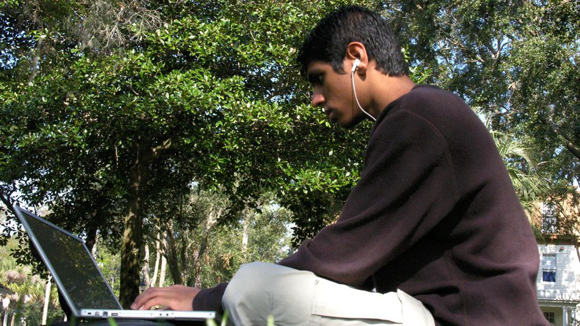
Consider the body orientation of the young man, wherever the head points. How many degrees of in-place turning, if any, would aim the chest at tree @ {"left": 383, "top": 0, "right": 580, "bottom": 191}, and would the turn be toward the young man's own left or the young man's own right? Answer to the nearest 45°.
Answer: approximately 90° to the young man's own right

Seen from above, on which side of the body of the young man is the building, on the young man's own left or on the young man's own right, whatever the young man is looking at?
on the young man's own right

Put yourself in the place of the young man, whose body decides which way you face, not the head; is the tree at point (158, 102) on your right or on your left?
on your right

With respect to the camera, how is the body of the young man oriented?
to the viewer's left

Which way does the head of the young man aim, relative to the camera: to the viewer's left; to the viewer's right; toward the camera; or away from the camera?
to the viewer's left

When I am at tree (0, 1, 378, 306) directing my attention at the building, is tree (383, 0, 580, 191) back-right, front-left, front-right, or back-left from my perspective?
front-right

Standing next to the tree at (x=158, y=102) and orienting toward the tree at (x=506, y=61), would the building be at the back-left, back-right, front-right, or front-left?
front-left

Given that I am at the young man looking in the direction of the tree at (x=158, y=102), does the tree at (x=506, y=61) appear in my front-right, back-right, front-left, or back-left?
front-right

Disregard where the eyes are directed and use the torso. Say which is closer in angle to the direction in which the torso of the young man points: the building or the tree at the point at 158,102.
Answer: the tree
